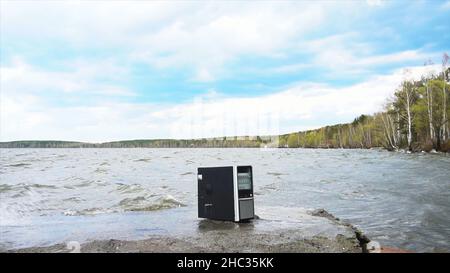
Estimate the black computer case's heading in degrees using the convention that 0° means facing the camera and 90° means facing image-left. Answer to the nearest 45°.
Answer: approximately 315°
